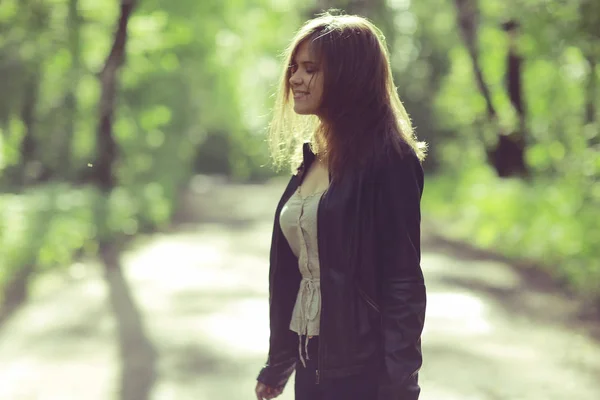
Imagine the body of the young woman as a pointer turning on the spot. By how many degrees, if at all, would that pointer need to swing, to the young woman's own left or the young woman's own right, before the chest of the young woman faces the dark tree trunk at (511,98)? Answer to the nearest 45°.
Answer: approximately 135° to the young woman's own right

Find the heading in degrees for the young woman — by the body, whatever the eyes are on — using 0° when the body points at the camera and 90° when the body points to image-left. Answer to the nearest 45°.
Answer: approximately 45°

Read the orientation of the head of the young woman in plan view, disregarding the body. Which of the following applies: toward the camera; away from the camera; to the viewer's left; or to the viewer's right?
to the viewer's left

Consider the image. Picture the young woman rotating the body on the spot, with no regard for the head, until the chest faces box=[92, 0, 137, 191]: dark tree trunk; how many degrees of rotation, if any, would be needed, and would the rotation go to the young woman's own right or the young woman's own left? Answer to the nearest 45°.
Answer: approximately 135° to the young woman's own right

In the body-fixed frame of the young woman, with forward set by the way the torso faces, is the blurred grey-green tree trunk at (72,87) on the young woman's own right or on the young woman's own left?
on the young woman's own right

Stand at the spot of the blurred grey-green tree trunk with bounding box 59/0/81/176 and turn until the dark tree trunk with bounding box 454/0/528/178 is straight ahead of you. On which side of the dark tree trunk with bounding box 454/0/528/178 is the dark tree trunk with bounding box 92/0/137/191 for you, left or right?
right
